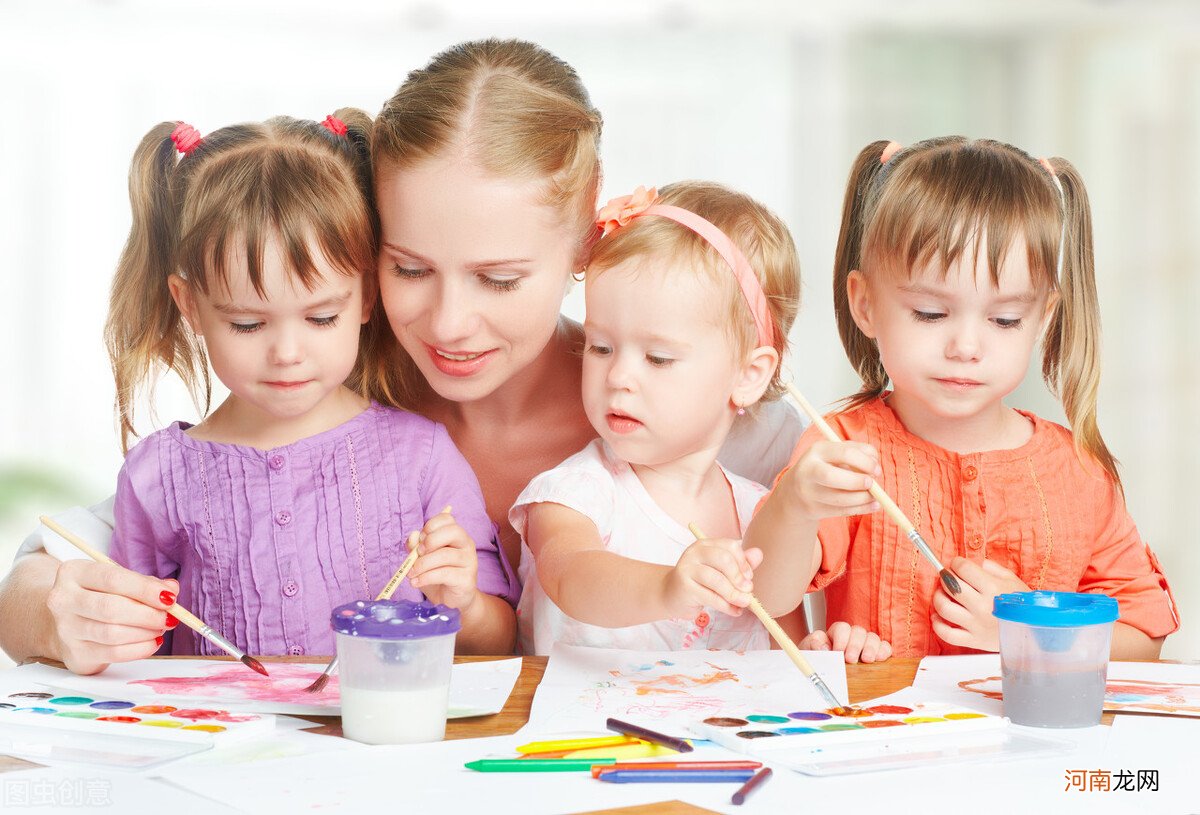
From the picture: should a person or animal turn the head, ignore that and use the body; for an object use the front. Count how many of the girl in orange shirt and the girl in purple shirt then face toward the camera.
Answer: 2

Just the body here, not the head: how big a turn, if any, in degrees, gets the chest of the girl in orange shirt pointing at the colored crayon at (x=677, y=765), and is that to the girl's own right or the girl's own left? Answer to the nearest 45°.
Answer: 0° — they already face it

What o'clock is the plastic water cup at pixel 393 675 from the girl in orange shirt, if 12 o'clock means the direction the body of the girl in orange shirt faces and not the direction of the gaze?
The plastic water cup is roughly at 1 o'clock from the girl in orange shirt.

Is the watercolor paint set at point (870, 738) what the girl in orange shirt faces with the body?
yes

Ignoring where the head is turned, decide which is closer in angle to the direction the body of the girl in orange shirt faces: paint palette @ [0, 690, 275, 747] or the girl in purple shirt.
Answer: the paint palette

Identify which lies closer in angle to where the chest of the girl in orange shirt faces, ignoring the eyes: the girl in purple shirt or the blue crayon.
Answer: the blue crayon
